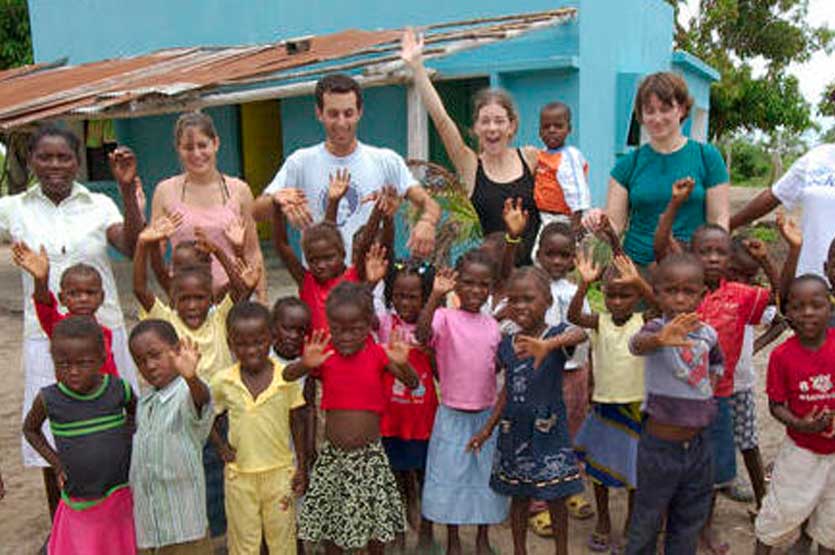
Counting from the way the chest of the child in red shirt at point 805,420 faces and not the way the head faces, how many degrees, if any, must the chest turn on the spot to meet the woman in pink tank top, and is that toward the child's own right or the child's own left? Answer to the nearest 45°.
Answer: approximately 90° to the child's own right

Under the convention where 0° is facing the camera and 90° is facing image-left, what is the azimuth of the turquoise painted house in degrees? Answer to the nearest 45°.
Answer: approximately 45°

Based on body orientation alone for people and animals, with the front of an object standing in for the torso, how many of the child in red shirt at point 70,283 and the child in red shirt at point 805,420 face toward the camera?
2

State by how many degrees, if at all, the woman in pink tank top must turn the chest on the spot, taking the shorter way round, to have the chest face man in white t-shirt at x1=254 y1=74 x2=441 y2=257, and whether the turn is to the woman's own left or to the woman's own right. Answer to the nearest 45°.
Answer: approximately 90° to the woman's own left

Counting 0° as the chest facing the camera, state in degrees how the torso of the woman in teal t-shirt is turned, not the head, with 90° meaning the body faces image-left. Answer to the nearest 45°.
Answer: approximately 0°

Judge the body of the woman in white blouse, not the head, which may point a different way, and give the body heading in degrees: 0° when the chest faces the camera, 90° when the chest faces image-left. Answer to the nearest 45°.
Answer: approximately 0°

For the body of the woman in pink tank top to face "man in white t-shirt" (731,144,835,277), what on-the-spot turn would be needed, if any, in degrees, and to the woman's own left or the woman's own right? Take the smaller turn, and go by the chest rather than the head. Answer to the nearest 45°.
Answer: approximately 90° to the woman's own left

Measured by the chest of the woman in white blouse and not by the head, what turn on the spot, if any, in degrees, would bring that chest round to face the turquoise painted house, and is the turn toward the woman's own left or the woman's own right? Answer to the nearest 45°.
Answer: approximately 135° to the woman's own left
